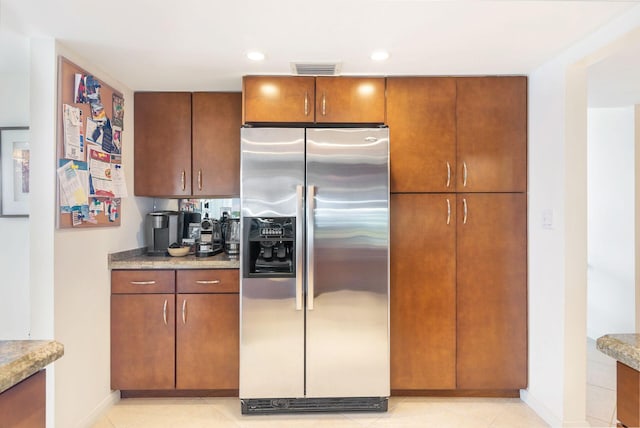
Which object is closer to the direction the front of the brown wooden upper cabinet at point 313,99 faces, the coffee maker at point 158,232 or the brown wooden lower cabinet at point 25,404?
the brown wooden lower cabinet

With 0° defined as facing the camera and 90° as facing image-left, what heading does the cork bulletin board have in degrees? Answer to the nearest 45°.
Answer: approximately 315°

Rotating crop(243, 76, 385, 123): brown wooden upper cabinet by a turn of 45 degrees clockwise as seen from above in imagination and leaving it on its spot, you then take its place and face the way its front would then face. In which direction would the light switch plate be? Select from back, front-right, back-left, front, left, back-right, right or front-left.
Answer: back-left

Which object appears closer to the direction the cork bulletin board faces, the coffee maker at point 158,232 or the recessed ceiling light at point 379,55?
the recessed ceiling light

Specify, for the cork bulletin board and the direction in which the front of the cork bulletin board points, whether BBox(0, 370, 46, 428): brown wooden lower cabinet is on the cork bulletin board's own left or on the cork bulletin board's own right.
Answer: on the cork bulletin board's own right

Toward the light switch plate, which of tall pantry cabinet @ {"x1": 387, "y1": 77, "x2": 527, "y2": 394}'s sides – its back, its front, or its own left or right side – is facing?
left
